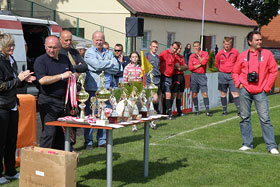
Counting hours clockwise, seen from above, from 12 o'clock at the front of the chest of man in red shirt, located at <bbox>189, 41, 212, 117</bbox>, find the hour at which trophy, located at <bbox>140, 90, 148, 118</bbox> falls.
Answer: The trophy is roughly at 12 o'clock from the man in red shirt.

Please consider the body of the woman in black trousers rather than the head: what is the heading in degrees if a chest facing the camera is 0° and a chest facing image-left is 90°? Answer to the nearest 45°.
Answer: approximately 270°

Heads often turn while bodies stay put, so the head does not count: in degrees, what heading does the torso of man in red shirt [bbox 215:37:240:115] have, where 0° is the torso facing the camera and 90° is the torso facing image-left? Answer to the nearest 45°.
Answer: approximately 0°

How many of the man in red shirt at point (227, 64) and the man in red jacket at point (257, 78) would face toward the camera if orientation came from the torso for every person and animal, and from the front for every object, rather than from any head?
2

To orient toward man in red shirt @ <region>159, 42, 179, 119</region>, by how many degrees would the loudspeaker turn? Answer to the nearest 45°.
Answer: approximately 90° to its left

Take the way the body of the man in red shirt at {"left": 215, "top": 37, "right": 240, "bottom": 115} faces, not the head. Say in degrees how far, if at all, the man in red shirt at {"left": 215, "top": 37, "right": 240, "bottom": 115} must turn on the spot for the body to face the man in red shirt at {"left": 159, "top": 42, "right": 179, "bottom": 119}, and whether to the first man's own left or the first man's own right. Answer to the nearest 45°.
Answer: approximately 45° to the first man's own right

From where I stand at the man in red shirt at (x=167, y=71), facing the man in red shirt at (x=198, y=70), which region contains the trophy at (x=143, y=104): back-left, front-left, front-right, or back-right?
back-right

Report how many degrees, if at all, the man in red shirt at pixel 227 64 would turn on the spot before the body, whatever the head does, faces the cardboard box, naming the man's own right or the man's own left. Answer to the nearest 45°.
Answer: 0° — they already face it

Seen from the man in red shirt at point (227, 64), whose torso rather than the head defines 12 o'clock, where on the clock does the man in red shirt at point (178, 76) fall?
the man in red shirt at point (178, 76) is roughly at 2 o'clock from the man in red shirt at point (227, 64).
